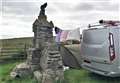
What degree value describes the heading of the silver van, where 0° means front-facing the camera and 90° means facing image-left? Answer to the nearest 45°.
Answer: approximately 225°

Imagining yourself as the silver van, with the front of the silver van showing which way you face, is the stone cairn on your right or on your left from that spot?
on your left
